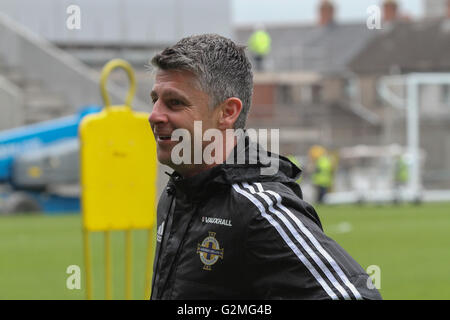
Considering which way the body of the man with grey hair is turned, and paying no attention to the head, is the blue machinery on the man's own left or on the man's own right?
on the man's own right

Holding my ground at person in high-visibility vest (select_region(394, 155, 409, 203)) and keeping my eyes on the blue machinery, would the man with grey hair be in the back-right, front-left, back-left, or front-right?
front-left

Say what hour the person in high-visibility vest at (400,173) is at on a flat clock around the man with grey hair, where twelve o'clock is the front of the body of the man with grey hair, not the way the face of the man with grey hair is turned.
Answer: The person in high-visibility vest is roughly at 5 o'clock from the man with grey hair.

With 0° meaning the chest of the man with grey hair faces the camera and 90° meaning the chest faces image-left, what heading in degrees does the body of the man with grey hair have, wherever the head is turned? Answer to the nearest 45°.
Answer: approximately 45°

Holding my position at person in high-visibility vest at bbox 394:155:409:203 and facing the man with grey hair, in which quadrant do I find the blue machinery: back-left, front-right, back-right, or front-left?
front-right

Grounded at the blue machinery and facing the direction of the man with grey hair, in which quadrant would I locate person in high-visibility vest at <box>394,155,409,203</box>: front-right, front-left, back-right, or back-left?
back-left

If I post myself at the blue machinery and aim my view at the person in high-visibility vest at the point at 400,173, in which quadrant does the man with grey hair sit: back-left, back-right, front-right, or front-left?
back-right
